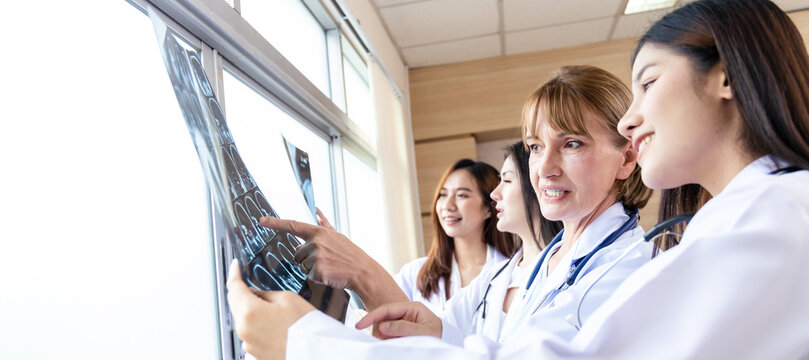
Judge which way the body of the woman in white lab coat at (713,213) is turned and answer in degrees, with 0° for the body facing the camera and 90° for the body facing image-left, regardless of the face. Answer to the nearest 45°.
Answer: approximately 90°

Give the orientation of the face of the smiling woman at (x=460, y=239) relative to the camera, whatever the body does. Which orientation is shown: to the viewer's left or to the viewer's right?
to the viewer's left

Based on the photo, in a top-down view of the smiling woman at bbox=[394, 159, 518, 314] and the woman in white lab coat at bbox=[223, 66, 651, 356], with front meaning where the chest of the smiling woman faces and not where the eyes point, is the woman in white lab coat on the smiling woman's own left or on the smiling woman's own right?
on the smiling woman's own left

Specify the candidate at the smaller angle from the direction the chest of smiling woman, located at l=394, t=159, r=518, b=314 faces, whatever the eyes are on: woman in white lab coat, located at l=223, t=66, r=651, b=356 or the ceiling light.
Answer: the woman in white lab coat

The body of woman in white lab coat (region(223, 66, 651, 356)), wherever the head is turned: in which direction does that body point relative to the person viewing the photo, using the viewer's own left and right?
facing the viewer and to the left of the viewer

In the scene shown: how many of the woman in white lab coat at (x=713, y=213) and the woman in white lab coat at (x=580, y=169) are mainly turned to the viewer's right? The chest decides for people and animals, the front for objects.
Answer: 0

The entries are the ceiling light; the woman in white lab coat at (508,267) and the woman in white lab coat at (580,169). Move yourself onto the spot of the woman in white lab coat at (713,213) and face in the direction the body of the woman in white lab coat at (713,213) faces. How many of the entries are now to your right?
3

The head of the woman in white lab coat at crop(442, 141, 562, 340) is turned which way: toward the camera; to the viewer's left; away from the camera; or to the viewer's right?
to the viewer's left

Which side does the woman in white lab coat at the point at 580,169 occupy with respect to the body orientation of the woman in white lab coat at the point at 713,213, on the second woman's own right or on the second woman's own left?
on the second woman's own right
